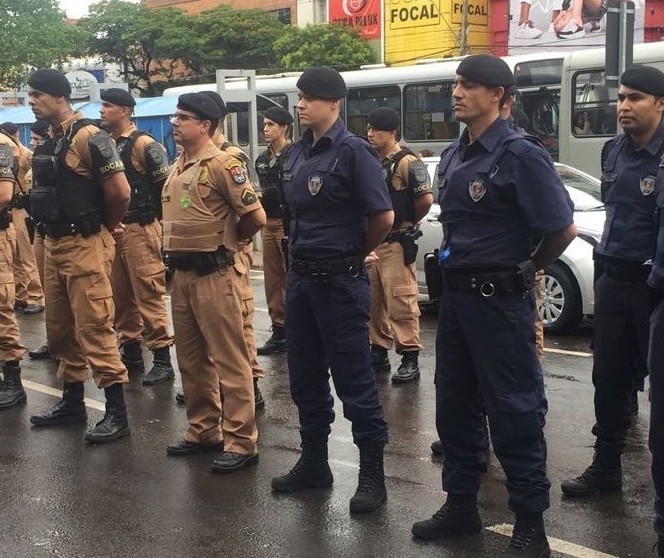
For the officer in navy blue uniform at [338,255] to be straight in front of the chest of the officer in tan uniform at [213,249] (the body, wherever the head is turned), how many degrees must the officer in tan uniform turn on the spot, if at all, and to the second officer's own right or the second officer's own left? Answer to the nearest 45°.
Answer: approximately 90° to the second officer's own left

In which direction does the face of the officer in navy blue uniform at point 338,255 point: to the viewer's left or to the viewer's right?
to the viewer's left

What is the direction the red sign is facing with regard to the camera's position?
facing the viewer

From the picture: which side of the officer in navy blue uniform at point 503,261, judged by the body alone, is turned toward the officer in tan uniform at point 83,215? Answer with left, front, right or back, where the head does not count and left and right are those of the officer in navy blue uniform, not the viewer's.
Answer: right

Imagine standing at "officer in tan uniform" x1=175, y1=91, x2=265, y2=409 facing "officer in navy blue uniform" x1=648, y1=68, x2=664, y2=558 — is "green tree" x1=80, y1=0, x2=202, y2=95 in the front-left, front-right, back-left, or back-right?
back-left

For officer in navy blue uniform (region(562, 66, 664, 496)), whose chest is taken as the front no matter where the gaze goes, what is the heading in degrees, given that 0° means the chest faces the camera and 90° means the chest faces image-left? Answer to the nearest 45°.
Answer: approximately 45°

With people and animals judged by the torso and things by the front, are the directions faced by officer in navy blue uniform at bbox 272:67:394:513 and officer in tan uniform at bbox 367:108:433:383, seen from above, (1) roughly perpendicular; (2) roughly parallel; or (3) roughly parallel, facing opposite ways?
roughly parallel

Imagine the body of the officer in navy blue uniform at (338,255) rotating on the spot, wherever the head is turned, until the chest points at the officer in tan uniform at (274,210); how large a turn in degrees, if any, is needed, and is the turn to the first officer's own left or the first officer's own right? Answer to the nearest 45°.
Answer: approximately 135° to the first officer's own right

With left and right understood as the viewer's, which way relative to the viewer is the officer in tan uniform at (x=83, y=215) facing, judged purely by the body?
facing the viewer and to the left of the viewer

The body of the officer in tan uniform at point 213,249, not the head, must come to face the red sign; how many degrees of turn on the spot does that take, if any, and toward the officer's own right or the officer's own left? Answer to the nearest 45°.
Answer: approximately 135° to the officer's own right

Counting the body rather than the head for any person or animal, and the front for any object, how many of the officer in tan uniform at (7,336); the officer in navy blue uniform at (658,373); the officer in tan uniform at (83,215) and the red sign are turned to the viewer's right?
0

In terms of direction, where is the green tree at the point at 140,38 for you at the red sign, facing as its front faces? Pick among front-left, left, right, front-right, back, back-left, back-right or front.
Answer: right

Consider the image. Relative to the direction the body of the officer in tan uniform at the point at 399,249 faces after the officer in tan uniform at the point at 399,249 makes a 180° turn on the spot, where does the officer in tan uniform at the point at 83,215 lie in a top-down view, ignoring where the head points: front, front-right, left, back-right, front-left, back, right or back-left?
back

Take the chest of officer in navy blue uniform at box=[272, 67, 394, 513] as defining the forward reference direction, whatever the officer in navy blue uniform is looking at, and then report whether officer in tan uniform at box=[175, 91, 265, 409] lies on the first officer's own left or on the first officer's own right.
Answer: on the first officer's own right

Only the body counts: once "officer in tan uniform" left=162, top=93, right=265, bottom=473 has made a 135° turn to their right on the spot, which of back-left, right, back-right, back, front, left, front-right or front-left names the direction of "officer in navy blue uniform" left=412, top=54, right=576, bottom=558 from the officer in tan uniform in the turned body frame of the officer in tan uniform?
back-right

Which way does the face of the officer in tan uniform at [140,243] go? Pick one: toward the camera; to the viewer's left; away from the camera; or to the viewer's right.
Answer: to the viewer's left
